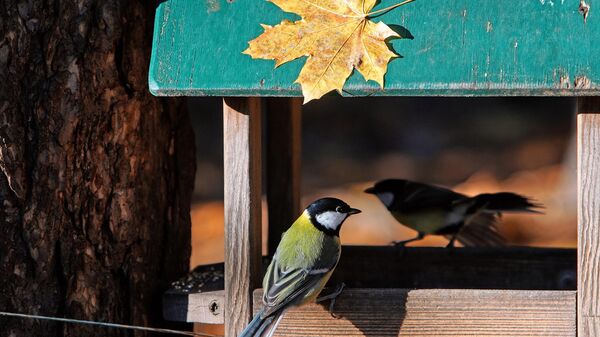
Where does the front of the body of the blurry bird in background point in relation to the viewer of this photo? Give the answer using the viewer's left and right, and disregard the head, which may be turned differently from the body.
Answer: facing to the left of the viewer

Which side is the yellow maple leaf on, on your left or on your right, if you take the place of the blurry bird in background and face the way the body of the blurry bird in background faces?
on your left

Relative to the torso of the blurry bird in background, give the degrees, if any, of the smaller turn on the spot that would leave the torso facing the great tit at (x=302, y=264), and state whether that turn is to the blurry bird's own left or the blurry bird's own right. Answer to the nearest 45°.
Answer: approximately 90° to the blurry bird's own left

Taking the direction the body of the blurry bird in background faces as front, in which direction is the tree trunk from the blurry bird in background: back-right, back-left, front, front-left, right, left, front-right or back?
front-left

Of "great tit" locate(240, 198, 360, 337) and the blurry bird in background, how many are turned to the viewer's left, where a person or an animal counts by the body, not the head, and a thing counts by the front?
1

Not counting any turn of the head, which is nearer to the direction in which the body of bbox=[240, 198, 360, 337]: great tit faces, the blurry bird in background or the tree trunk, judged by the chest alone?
the blurry bird in background

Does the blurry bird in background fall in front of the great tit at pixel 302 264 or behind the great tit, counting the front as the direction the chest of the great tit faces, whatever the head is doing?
in front
